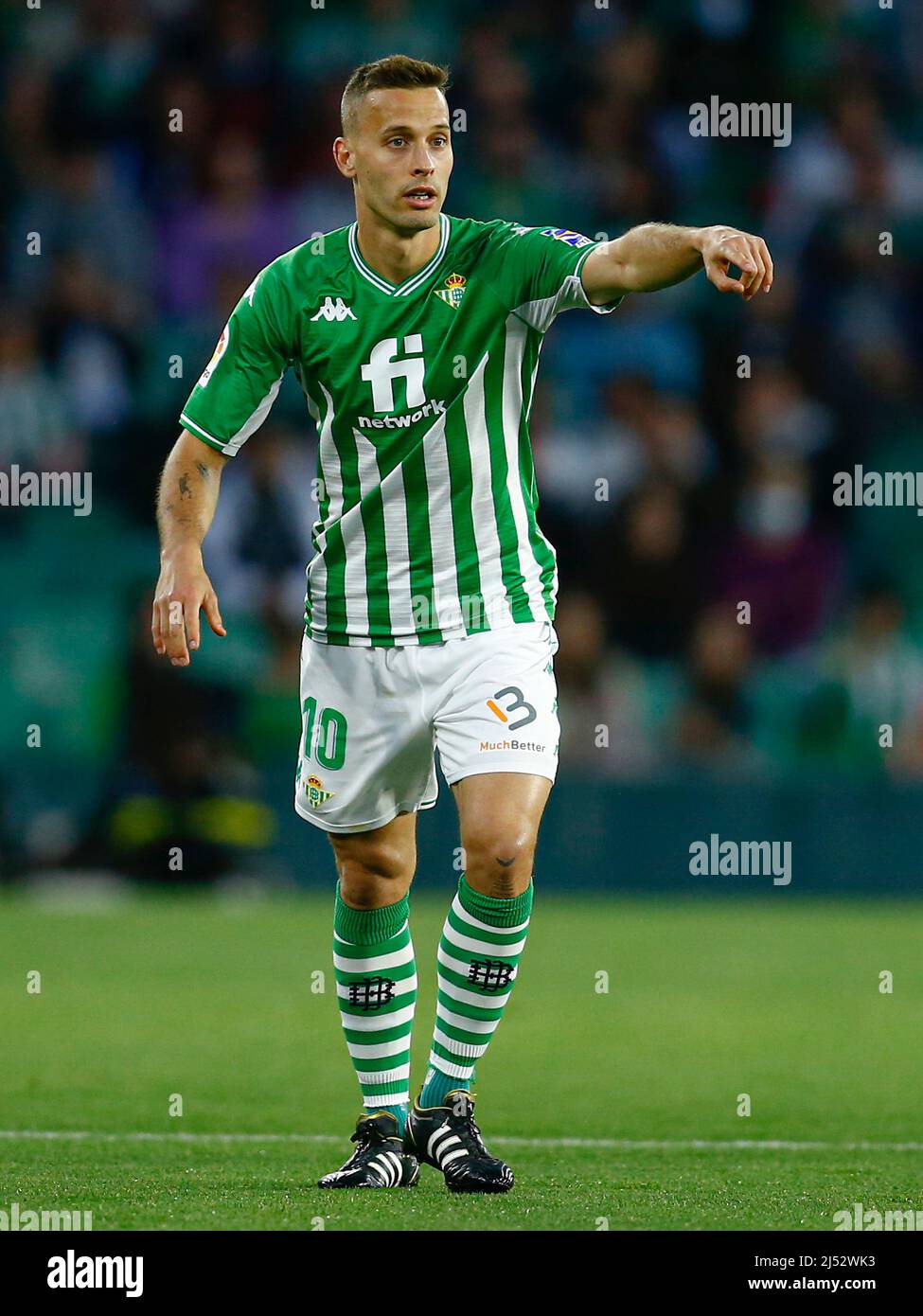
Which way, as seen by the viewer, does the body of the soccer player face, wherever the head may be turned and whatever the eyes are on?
toward the camera
